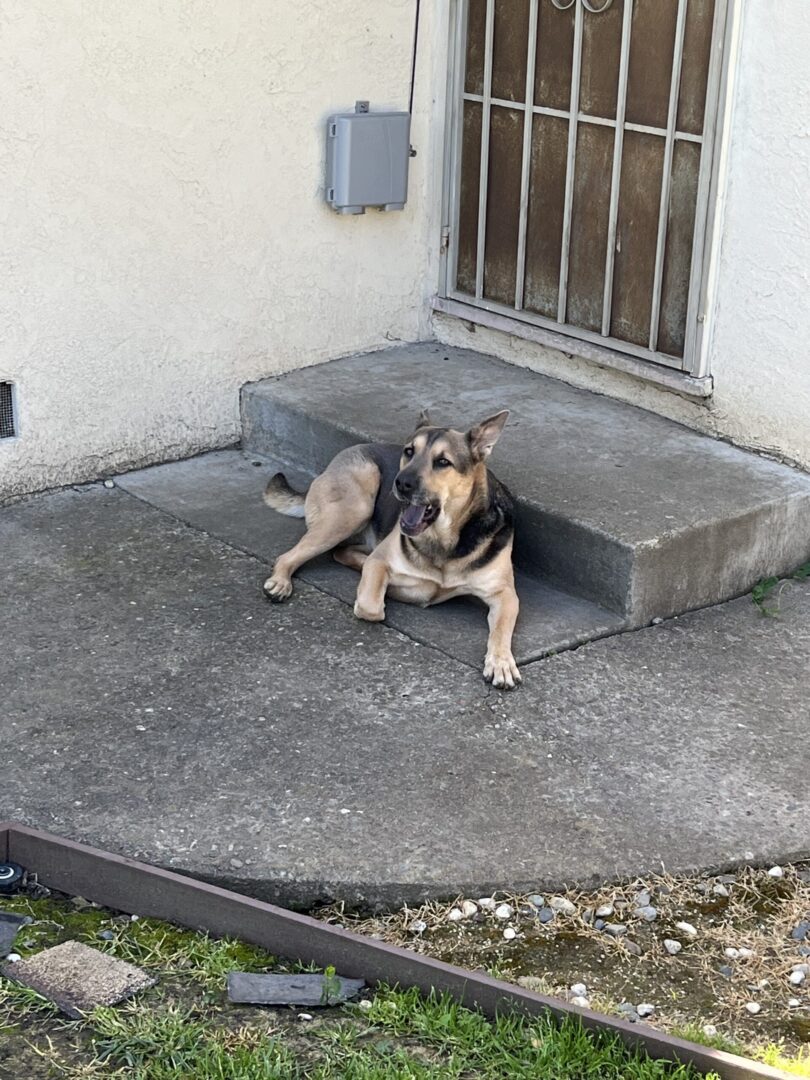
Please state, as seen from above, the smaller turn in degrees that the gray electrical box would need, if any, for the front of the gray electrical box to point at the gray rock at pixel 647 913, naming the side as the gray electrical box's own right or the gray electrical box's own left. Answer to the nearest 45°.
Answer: approximately 45° to the gray electrical box's own right

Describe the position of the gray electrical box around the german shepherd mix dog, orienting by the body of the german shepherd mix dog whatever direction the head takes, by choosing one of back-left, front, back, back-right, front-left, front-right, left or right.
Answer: back-left

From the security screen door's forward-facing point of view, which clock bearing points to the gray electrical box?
The gray electrical box is roughly at 2 o'clock from the security screen door.

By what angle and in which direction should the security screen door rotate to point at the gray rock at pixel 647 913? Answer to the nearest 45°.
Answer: approximately 45° to its left

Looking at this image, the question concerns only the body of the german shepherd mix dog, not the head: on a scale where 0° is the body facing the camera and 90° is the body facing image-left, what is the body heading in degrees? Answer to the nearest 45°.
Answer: approximately 315°

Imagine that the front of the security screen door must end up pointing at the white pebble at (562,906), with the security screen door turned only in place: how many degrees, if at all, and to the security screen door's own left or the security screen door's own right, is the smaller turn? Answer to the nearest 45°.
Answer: approximately 45° to the security screen door's own left

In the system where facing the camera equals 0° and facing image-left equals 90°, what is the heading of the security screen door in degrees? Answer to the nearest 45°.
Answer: approximately 45°

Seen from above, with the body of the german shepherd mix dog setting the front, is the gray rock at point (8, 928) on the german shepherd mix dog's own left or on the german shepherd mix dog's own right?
on the german shepherd mix dog's own right
